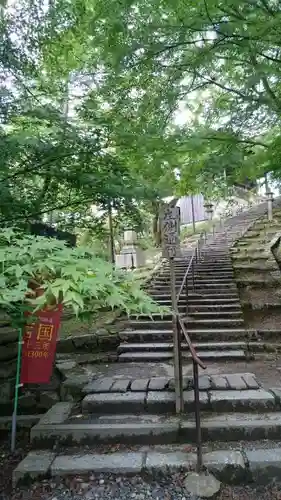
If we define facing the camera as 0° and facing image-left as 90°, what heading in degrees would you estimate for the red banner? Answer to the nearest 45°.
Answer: approximately 0°

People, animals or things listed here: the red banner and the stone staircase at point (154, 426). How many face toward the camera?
2

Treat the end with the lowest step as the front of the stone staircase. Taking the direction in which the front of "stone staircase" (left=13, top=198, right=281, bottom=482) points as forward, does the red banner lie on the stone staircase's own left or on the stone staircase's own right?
on the stone staircase's own right

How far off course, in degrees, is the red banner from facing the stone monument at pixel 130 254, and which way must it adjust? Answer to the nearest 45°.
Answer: approximately 180°

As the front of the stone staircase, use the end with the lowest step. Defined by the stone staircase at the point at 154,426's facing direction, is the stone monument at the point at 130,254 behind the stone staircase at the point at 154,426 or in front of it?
behind

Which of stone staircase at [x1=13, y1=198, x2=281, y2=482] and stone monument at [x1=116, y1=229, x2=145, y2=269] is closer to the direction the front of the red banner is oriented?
the stone staircase
